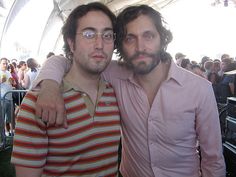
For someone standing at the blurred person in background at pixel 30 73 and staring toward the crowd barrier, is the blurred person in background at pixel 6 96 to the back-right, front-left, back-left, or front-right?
front-right

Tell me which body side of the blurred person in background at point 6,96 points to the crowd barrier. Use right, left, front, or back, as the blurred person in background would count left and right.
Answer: front

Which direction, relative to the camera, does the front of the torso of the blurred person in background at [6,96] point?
toward the camera

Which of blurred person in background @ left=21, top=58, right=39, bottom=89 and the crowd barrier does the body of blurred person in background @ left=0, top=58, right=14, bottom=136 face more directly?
the crowd barrier

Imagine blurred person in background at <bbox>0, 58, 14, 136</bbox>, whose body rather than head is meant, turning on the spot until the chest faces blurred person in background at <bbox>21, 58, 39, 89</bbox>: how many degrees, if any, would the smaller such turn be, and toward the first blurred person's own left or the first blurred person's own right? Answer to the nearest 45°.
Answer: approximately 135° to the first blurred person's own left
